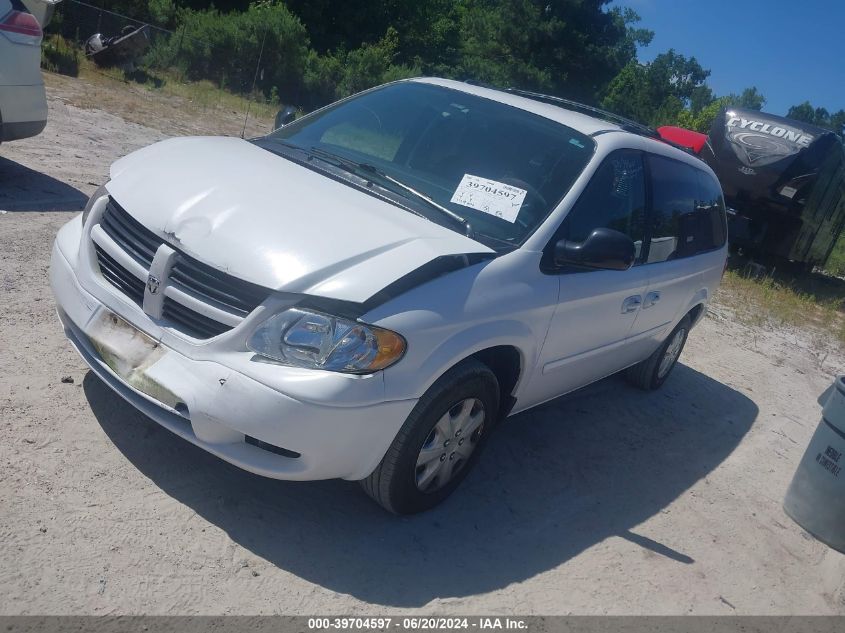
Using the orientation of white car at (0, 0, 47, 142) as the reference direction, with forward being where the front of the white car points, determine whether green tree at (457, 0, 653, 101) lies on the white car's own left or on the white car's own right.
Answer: on the white car's own right

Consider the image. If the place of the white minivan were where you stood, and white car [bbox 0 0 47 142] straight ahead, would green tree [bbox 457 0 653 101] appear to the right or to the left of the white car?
right

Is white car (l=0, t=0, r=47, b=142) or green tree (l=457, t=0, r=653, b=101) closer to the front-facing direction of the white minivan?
the white car

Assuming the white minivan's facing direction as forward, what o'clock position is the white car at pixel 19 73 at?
The white car is roughly at 3 o'clock from the white minivan.

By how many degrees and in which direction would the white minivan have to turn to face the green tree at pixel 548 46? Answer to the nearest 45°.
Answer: approximately 135° to its right

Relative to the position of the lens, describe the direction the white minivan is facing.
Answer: facing the viewer and to the left of the viewer
